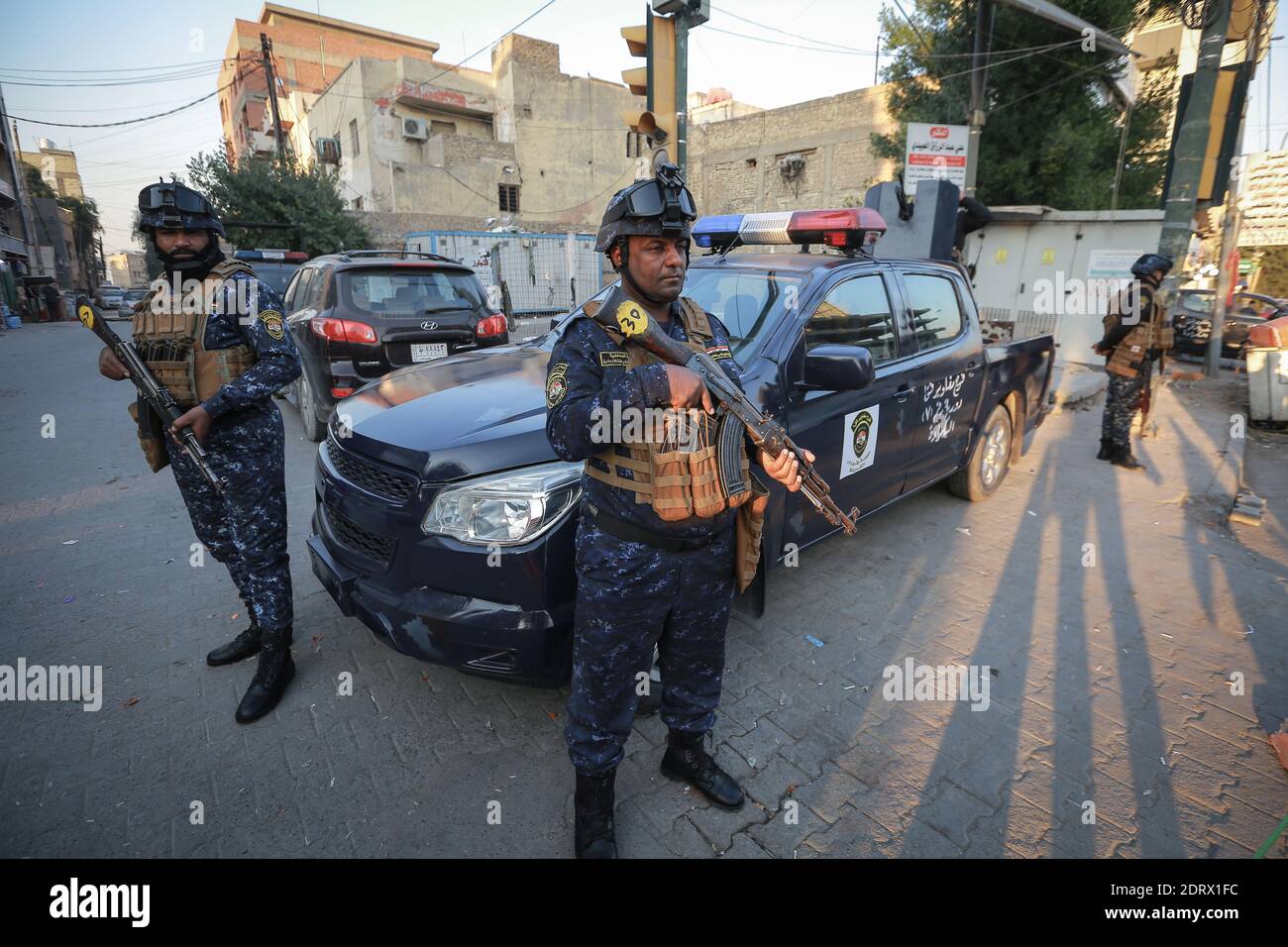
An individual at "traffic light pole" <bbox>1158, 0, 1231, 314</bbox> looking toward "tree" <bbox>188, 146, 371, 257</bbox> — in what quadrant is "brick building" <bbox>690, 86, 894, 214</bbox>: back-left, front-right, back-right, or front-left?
front-right

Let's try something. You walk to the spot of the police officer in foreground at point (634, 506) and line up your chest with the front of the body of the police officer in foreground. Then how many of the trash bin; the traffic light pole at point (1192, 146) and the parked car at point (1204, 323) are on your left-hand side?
3

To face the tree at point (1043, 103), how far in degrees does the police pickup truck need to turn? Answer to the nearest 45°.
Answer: approximately 180°

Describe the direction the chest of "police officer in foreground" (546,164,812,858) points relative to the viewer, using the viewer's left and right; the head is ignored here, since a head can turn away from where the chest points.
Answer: facing the viewer and to the right of the viewer

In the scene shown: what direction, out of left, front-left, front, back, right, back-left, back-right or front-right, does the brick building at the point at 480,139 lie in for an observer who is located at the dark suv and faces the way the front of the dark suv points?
front-right

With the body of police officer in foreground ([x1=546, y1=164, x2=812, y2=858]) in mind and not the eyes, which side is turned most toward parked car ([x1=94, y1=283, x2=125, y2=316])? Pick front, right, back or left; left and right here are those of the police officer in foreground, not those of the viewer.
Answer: back

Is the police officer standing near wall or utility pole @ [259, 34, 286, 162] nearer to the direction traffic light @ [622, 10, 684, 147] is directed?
the utility pole

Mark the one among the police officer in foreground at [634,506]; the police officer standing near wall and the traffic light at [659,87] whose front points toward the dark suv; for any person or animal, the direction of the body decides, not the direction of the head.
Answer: the traffic light

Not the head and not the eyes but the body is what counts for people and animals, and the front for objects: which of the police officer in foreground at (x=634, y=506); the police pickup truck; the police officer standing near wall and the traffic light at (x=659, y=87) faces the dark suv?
the traffic light

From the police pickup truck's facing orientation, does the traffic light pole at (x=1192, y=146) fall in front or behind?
behind

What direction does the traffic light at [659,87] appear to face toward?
to the viewer's left

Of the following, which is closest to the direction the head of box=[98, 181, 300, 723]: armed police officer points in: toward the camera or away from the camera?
toward the camera

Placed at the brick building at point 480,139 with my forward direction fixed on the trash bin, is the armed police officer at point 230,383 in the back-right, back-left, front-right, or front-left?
front-right

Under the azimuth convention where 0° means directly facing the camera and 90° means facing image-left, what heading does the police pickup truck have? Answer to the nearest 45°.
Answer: approximately 45°
